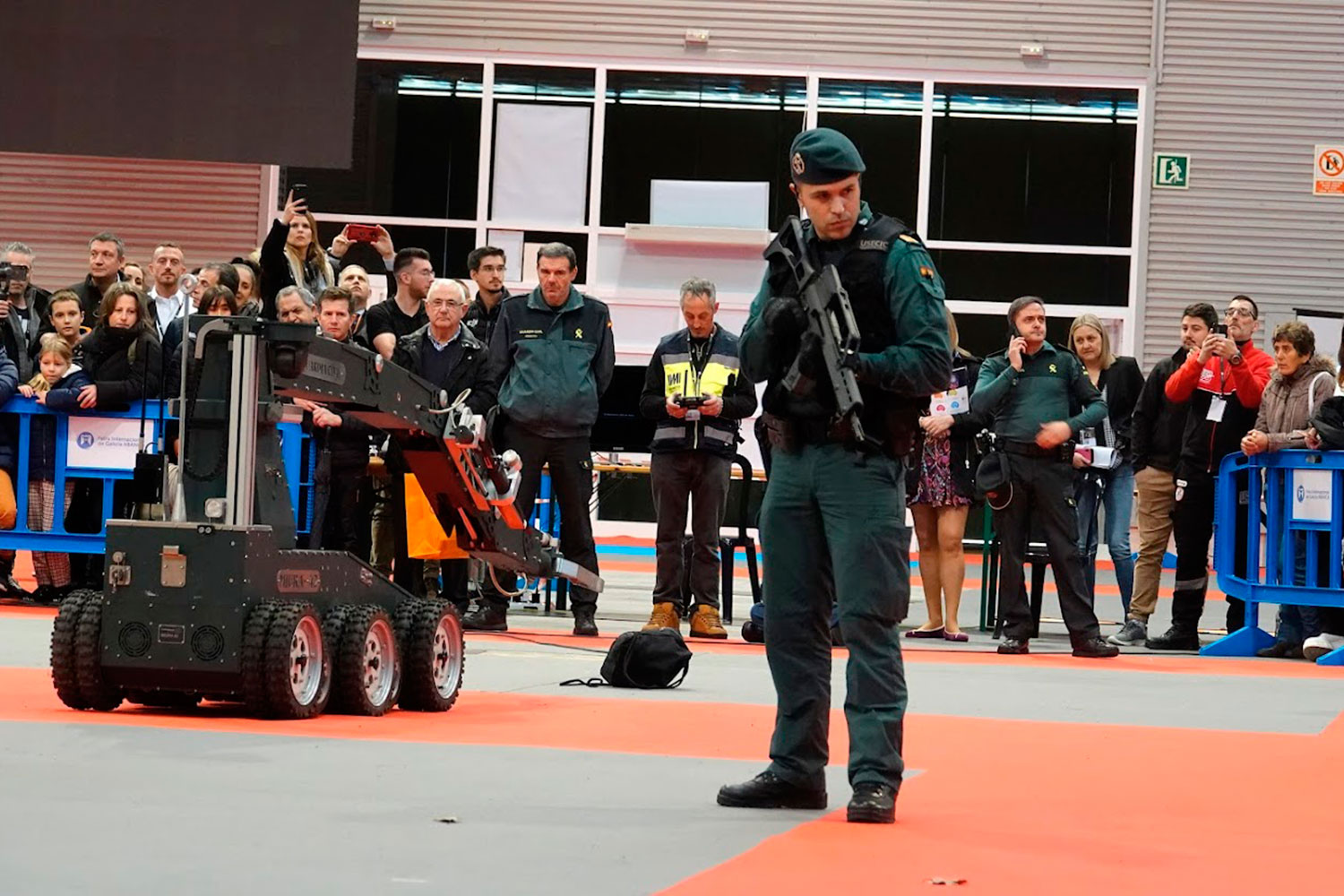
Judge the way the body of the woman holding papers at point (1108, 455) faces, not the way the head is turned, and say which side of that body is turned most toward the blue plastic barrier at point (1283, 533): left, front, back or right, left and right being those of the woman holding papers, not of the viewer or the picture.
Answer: left

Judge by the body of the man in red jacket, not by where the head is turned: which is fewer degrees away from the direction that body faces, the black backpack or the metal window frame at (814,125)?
the black backpack

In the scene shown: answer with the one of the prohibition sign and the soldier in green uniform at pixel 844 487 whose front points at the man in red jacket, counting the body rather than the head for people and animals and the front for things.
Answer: the prohibition sign

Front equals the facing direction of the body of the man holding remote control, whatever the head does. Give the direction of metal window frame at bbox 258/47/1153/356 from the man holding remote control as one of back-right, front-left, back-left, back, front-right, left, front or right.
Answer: back

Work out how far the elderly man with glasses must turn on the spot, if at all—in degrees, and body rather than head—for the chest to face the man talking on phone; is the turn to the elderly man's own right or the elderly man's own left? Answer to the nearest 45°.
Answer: approximately 90° to the elderly man's own left

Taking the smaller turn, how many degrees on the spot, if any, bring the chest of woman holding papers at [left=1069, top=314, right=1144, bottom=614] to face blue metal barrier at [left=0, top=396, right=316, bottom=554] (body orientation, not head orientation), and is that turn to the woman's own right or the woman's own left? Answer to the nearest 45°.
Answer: approximately 45° to the woman's own right

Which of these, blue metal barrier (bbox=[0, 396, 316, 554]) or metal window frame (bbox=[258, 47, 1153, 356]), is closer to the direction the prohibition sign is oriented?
the blue metal barrier

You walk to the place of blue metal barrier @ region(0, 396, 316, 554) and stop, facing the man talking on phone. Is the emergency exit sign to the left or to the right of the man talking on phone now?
left

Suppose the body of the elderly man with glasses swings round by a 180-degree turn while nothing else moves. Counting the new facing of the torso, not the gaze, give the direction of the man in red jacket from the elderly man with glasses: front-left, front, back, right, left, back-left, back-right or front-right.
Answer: right

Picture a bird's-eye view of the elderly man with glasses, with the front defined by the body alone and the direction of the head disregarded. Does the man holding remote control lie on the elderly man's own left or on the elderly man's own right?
on the elderly man's own left
